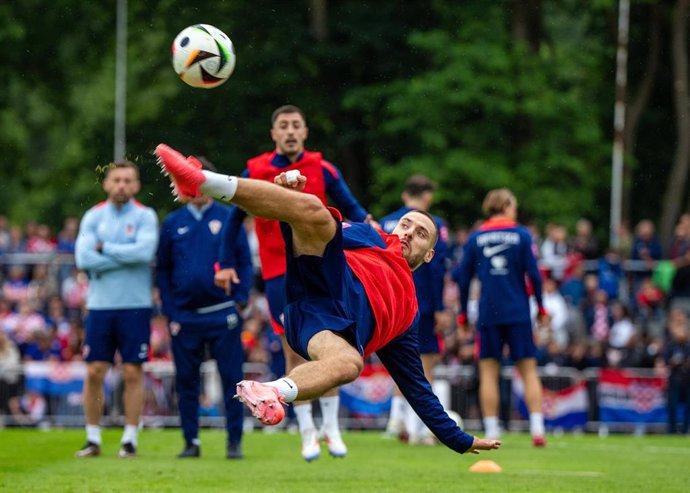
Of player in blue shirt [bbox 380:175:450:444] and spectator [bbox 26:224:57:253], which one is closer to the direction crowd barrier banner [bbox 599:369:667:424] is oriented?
the player in blue shirt

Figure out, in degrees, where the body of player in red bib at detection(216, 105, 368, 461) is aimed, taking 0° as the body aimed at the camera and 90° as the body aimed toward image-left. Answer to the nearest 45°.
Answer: approximately 0°

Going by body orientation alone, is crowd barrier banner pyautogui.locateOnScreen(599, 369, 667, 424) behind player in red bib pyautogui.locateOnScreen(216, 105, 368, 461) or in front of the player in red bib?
behind

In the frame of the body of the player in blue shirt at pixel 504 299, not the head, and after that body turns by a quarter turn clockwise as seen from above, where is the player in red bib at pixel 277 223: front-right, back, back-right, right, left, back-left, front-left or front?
back-right

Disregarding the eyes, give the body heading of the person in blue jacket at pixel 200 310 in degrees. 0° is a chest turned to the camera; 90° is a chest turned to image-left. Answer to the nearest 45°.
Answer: approximately 0°

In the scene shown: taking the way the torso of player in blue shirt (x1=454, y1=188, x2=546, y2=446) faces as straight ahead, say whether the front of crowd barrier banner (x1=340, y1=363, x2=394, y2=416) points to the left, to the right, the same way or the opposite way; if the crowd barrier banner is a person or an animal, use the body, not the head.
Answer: the opposite way

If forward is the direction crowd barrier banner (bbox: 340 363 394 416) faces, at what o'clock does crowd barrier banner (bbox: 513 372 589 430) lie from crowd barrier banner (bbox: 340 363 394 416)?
crowd barrier banner (bbox: 513 372 589 430) is roughly at 9 o'clock from crowd barrier banner (bbox: 340 363 394 416).

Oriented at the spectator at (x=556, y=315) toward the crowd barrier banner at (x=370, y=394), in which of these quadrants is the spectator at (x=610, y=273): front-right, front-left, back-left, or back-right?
back-right
